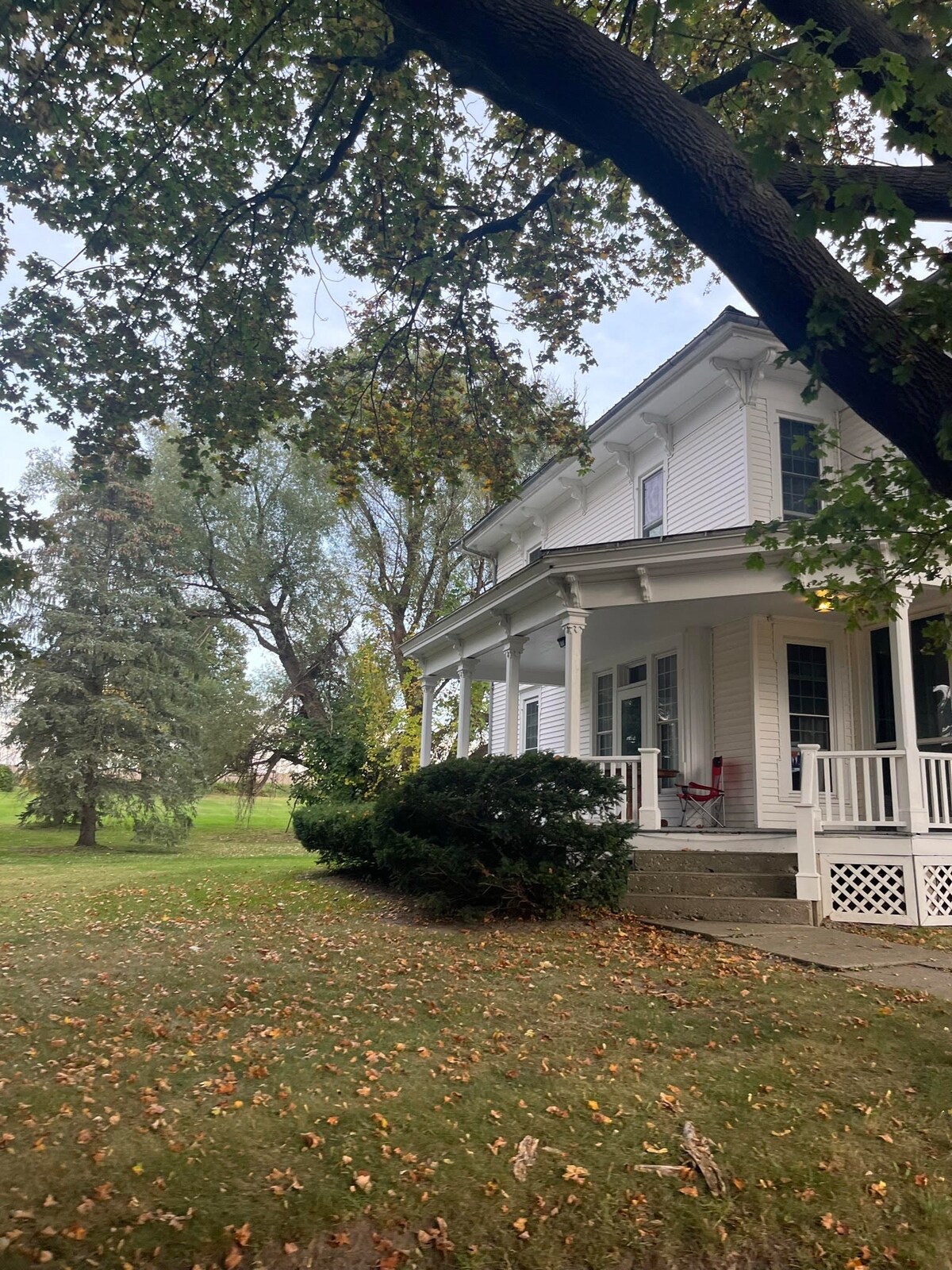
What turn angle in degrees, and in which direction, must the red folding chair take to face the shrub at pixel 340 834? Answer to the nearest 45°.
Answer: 0° — it already faces it

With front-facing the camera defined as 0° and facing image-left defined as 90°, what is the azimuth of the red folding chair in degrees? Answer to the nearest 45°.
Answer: approximately 90°

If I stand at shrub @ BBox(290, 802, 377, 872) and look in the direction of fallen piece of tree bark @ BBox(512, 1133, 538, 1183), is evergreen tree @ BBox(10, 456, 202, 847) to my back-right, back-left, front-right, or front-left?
back-right
